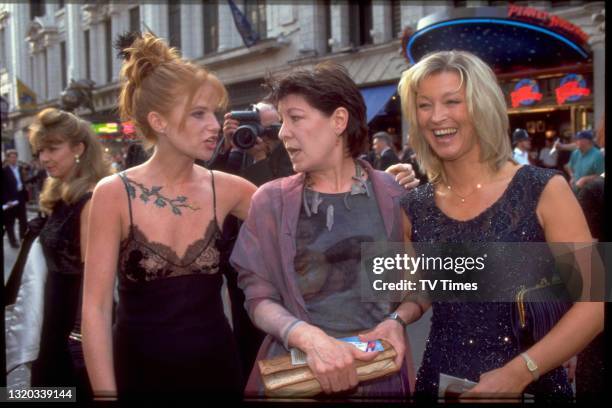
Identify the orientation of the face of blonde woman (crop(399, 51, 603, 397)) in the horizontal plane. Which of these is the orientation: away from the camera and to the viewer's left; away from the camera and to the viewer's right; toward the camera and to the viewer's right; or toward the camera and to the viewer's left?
toward the camera and to the viewer's left

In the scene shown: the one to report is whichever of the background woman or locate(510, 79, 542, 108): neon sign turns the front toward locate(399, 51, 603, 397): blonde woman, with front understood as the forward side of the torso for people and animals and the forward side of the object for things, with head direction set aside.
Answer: the neon sign

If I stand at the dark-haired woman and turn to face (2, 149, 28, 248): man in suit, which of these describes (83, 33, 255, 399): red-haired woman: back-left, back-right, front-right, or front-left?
front-left

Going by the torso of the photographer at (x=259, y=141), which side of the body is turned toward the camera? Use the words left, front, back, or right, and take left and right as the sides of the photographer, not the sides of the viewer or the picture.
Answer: front

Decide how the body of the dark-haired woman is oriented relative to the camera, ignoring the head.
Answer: toward the camera

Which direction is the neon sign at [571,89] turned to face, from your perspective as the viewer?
facing the viewer

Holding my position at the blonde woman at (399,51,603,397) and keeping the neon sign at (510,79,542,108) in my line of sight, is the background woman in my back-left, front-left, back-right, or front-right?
front-left
